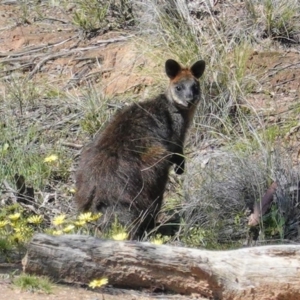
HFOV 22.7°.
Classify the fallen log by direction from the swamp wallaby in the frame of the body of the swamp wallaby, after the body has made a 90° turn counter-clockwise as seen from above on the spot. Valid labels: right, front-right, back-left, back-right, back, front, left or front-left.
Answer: back

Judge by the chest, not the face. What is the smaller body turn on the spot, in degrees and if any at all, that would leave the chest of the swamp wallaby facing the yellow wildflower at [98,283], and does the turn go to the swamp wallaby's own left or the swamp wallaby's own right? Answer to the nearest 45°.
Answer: approximately 90° to the swamp wallaby's own right

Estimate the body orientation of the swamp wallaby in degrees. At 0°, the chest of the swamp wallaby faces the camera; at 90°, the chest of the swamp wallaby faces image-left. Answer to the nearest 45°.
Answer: approximately 270°
